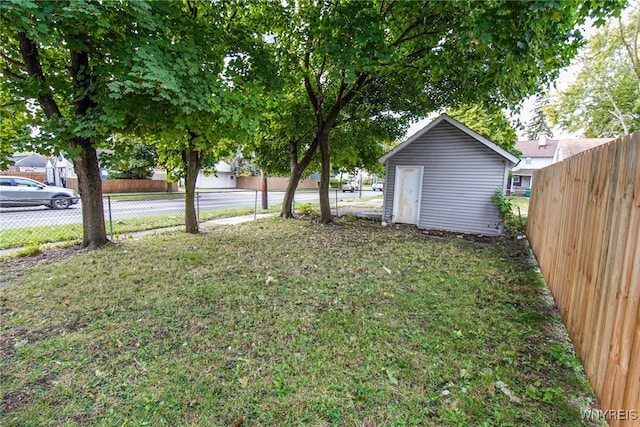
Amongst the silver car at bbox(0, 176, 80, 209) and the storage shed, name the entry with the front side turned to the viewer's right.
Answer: the silver car

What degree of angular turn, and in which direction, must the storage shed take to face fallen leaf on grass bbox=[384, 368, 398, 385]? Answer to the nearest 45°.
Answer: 0° — it already faces it

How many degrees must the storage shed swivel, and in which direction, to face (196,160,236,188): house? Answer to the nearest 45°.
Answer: approximately 135° to its right

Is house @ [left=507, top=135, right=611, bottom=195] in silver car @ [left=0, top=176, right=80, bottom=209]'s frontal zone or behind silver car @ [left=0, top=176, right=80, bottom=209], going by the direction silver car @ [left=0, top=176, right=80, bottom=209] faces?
frontal zone

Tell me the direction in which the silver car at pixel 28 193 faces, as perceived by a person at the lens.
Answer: facing to the right of the viewer

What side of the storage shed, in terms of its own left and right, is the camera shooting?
front

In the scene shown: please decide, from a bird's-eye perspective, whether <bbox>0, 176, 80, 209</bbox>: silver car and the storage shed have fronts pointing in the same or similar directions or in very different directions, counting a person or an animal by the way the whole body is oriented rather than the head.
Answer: very different directions

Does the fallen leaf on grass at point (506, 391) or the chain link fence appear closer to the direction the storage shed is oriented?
the fallen leaf on grass

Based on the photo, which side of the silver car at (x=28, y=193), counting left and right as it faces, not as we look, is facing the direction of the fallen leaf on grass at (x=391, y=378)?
right

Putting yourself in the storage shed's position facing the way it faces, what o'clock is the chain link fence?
The chain link fence is roughly at 2 o'clock from the storage shed.

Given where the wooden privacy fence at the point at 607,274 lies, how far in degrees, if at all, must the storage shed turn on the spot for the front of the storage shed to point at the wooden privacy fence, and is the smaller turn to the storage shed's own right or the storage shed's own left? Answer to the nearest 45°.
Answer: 0° — it already faces it

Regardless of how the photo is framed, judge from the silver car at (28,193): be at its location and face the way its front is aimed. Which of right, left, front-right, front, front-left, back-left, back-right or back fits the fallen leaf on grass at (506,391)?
right

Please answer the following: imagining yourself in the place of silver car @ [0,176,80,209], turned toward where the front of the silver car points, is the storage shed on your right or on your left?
on your right

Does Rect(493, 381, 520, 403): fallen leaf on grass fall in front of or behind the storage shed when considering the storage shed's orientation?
in front

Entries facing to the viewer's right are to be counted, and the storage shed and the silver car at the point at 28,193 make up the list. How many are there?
1

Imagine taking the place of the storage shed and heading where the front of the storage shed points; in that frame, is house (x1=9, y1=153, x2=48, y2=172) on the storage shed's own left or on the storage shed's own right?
on the storage shed's own right
